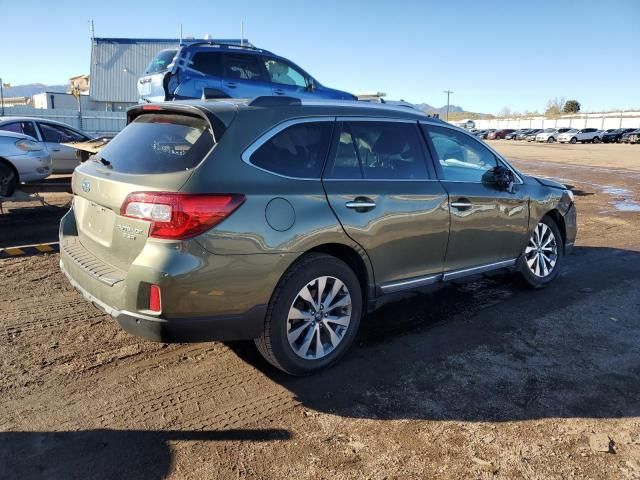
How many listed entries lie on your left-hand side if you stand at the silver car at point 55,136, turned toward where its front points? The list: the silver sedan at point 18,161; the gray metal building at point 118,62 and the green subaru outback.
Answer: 1

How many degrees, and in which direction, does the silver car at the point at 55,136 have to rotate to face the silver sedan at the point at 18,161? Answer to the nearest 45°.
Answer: approximately 90° to its right

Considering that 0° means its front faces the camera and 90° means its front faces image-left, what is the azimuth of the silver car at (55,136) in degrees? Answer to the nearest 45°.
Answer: approximately 270°

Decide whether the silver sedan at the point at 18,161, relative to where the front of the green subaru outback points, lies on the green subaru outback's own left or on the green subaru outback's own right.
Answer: on the green subaru outback's own left

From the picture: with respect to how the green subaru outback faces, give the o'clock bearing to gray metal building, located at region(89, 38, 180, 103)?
The gray metal building is roughly at 10 o'clock from the green subaru outback.

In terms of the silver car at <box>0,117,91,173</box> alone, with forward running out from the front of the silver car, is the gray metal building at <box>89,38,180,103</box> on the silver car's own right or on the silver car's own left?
on the silver car's own left

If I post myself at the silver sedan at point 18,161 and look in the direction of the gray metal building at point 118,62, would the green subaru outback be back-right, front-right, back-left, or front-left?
back-right

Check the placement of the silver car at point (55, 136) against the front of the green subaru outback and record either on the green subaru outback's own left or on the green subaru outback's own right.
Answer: on the green subaru outback's own left

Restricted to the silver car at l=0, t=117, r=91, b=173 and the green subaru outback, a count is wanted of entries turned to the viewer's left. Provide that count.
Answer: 0

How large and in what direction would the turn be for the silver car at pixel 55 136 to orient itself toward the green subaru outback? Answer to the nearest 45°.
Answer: approximately 90° to its right

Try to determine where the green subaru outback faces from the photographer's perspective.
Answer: facing away from the viewer and to the right of the viewer
